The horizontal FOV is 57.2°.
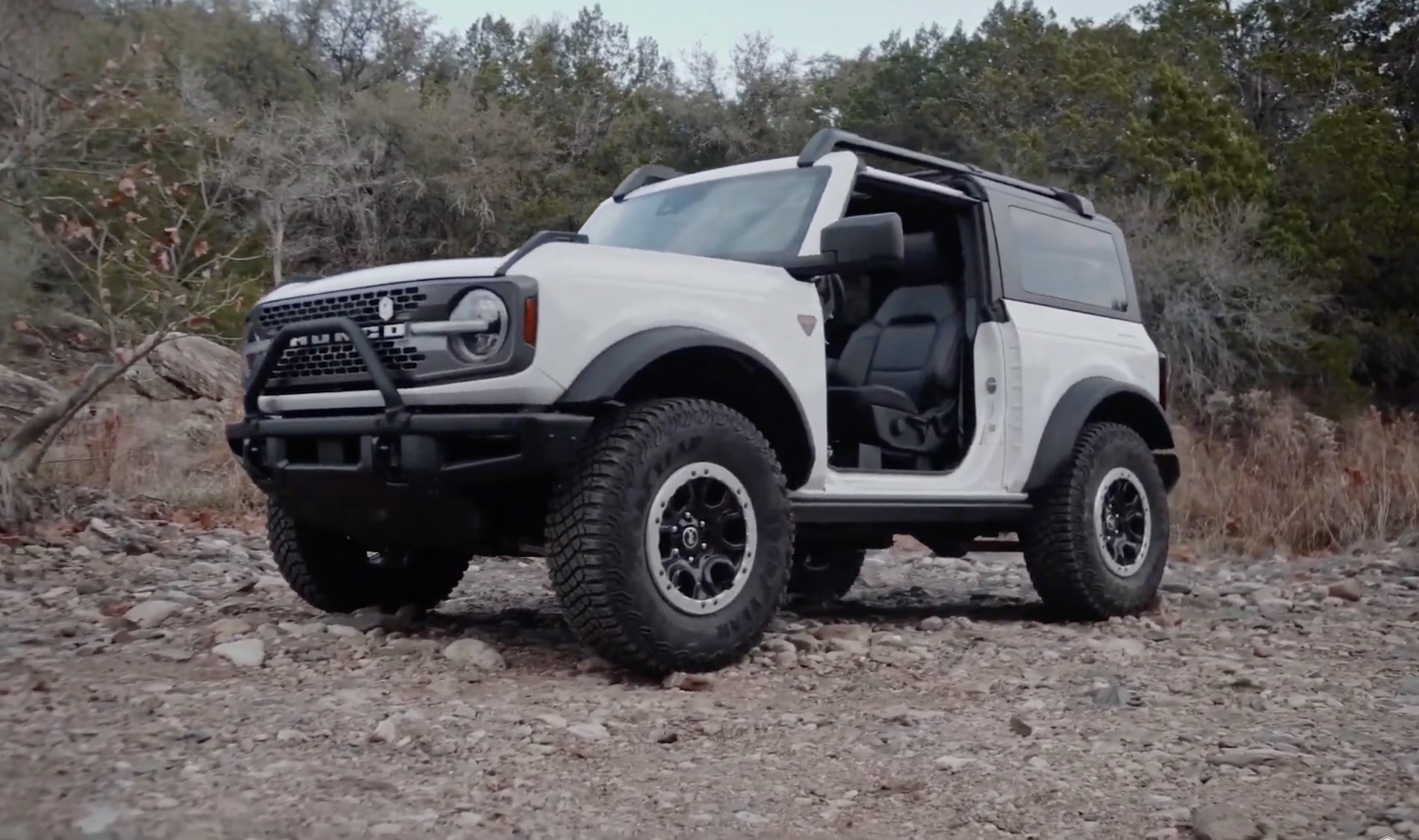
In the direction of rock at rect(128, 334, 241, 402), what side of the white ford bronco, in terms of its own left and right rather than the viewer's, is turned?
right

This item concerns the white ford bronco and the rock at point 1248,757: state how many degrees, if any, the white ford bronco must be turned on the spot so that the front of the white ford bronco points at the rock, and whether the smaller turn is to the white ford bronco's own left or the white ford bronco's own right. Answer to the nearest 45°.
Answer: approximately 90° to the white ford bronco's own left

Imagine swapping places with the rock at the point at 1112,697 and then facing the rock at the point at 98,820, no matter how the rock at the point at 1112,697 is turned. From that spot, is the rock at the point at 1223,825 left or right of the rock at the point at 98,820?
left

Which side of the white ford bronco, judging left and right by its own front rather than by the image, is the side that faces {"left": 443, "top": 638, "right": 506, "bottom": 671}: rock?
front

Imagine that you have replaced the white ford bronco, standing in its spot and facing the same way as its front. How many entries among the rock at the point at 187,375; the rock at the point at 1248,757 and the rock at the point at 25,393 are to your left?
1

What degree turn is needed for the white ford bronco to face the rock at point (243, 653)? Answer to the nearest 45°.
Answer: approximately 45° to its right

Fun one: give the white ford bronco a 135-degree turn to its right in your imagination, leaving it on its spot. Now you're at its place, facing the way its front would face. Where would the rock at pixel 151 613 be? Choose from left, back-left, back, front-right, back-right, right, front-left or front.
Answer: left

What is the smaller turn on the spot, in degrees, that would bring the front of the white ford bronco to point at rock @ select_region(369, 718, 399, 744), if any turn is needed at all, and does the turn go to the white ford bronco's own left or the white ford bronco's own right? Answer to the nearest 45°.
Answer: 0° — it already faces it

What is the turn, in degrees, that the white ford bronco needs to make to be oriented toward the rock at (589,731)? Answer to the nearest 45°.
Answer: approximately 45° to its left

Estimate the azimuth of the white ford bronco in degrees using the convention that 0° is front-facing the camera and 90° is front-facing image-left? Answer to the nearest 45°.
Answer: approximately 45°

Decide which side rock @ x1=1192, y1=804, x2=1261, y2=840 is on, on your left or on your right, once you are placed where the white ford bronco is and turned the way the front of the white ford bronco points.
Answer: on your left

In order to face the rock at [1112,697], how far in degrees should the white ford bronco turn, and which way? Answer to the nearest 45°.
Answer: approximately 90° to its left
